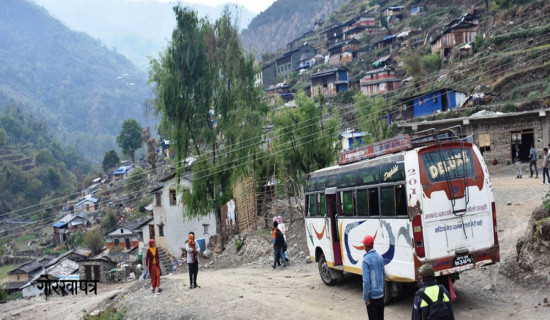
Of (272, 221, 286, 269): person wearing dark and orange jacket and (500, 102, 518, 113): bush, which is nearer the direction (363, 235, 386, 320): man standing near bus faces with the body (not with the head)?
the person wearing dark and orange jacket

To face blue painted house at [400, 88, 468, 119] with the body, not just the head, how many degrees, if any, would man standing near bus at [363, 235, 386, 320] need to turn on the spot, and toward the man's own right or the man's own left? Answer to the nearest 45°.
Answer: approximately 45° to the man's own right

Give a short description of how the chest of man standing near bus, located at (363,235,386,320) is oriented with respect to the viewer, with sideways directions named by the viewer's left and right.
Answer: facing away from the viewer and to the left of the viewer

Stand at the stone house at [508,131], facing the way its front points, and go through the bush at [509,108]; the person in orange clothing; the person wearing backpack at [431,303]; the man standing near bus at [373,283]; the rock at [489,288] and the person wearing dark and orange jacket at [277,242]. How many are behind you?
1

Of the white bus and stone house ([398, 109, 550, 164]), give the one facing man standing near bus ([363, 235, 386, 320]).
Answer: the stone house

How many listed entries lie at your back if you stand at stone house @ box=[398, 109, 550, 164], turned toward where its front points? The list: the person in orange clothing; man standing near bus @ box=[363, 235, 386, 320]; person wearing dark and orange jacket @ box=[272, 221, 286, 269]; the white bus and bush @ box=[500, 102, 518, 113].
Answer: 1

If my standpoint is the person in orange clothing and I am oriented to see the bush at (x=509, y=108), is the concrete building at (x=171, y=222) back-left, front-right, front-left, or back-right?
front-left

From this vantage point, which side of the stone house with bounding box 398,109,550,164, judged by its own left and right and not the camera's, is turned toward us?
front

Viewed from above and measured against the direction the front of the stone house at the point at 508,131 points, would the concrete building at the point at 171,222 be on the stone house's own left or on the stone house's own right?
on the stone house's own right

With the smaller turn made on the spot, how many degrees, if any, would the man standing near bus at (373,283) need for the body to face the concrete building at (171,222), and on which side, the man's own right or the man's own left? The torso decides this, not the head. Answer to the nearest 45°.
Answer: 0° — they already face it
